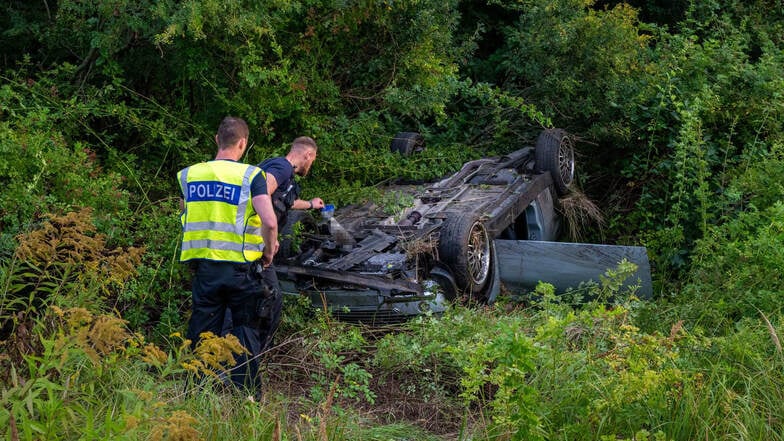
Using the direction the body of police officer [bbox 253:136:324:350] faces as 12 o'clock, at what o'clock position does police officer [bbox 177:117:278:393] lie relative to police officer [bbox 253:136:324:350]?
police officer [bbox 177:117:278:393] is roughly at 4 o'clock from police officer [bbox 253:136:324:350].

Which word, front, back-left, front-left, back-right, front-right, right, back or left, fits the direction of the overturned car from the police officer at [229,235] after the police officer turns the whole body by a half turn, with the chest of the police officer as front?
back

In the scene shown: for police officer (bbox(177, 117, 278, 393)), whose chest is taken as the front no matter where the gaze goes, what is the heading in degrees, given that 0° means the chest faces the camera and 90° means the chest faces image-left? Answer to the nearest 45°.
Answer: approximately 225°

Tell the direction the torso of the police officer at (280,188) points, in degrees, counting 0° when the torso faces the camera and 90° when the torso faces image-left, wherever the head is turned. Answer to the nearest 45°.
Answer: approximately 270°

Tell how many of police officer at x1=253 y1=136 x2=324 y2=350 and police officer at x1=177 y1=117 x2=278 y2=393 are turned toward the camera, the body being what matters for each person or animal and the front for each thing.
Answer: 0

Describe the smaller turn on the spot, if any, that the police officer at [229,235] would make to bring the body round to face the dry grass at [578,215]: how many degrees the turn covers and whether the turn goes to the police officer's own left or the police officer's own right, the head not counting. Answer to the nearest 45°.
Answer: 0° — they already face it
